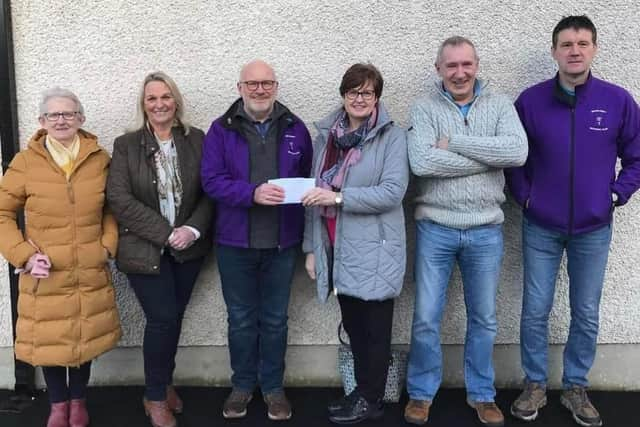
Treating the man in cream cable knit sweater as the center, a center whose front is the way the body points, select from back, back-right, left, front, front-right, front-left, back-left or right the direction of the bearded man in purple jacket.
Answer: right

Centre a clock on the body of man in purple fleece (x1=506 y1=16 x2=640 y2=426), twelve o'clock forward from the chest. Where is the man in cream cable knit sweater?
The man in cream cable knit sweater is roughly at 2 o'clock from the man in purple fleece.

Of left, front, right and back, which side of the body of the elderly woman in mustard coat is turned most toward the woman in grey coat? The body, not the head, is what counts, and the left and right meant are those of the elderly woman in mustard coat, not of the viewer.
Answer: left

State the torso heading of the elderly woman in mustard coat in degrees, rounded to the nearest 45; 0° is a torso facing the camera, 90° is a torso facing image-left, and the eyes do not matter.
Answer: approximately 0°

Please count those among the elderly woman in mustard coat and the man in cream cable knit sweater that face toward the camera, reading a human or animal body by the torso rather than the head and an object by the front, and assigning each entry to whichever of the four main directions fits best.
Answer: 2

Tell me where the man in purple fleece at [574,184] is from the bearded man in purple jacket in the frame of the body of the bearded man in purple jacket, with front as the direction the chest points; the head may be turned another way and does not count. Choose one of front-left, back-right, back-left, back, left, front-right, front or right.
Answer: left

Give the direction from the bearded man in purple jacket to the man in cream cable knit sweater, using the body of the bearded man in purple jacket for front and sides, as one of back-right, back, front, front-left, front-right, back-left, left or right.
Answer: left
